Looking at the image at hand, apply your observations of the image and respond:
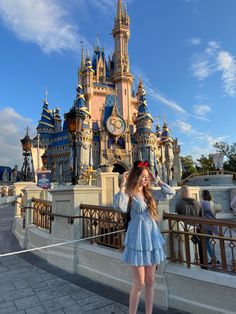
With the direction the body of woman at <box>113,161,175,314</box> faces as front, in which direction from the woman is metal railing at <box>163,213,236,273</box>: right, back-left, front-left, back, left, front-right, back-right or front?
back-left

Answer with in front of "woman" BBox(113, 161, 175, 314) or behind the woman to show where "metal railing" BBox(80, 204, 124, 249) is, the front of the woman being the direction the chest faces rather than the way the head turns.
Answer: behind

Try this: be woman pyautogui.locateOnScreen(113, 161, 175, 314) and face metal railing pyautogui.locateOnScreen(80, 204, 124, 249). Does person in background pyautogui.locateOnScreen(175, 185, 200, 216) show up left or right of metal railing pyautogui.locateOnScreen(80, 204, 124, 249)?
right

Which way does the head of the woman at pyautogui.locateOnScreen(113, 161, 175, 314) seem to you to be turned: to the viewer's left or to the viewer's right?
to the viewer's right

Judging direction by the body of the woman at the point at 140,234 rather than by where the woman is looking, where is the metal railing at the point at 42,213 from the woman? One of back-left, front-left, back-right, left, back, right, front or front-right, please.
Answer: back-right

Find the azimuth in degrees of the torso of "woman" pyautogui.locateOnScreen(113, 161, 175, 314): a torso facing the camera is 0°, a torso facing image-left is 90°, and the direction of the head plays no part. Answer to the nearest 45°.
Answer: approximately 0°

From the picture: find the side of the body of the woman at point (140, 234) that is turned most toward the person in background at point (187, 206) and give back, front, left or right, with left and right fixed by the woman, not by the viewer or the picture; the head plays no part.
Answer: back
